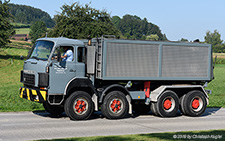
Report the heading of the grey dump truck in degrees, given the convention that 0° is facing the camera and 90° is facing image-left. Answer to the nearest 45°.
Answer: approximately 45°

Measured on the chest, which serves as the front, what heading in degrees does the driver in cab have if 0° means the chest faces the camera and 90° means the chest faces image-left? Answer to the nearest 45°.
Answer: approximately 90°
